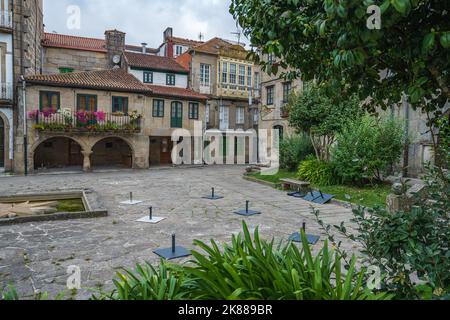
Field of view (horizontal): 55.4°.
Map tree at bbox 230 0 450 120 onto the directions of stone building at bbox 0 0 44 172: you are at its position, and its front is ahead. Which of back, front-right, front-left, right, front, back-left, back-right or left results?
front-right

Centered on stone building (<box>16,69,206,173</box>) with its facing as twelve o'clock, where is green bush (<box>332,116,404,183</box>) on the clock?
The green bush is roughly at 11 o'clock from the stone building.

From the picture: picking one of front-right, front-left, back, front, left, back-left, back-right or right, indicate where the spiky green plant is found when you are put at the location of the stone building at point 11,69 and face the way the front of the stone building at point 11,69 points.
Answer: front-right

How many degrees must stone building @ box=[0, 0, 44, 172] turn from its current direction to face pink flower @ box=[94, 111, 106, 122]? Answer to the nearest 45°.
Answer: approximately 45° to its left

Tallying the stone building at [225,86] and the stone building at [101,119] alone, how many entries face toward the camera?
2

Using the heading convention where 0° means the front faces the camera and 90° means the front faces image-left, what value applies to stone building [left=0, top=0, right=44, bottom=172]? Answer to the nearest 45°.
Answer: approximately 315°

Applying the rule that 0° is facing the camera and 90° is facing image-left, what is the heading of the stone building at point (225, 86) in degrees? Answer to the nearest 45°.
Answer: approximately 0°
